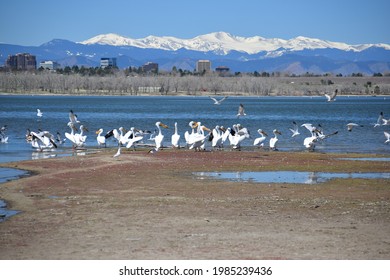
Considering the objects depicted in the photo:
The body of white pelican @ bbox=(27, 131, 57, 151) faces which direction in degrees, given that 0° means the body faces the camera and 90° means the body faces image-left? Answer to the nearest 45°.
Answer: approximately 90°

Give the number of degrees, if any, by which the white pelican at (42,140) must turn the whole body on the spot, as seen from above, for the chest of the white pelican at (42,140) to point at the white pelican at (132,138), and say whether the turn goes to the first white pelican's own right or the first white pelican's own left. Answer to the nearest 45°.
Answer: approximately 135° to the first white pelican's own left

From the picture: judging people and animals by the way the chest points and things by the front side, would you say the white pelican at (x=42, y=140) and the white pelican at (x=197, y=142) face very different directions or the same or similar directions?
very different directions

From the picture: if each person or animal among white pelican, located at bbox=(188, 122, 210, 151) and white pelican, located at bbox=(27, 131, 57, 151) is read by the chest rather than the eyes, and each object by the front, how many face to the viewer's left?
1

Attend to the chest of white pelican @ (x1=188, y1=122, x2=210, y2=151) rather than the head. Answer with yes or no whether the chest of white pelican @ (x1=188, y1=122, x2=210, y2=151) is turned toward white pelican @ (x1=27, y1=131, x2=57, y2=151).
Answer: no

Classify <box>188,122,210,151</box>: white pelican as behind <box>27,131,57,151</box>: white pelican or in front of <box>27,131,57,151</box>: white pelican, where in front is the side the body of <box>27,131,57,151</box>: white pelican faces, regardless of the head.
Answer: behind
